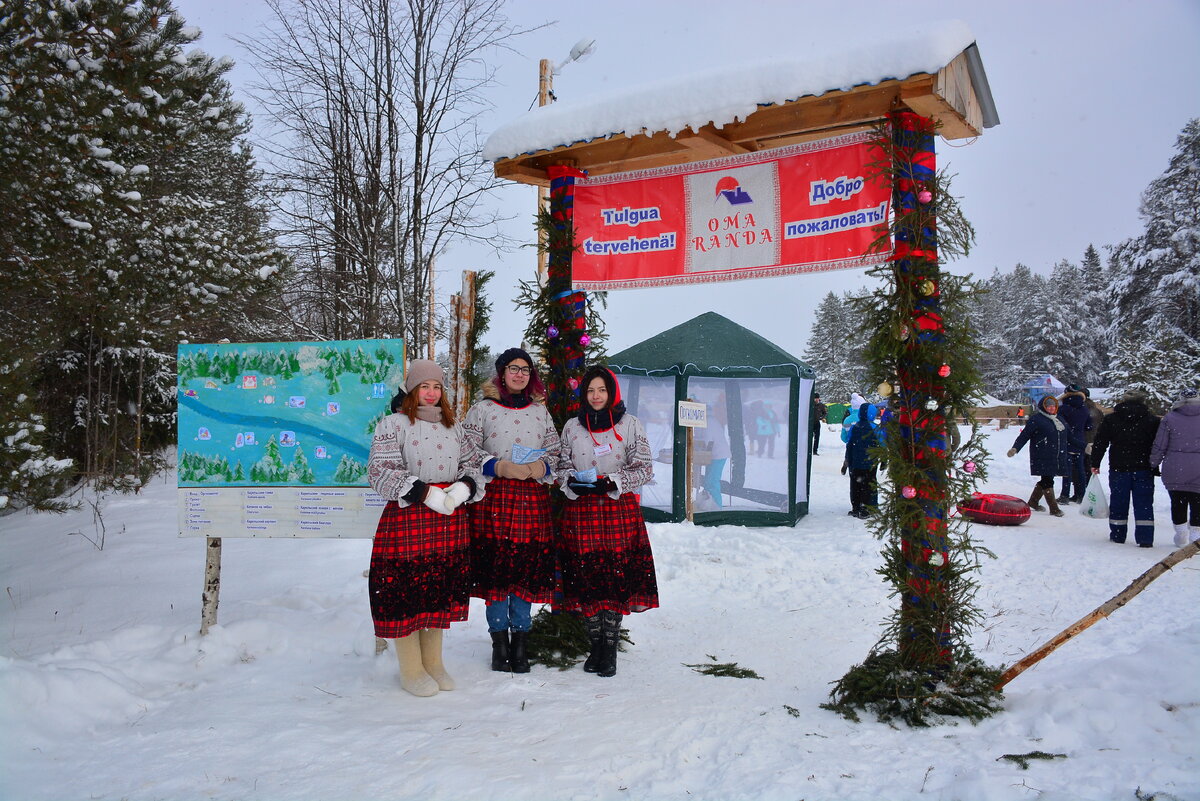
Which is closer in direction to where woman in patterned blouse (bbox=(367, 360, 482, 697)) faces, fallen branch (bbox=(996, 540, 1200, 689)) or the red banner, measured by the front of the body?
the fallen branch

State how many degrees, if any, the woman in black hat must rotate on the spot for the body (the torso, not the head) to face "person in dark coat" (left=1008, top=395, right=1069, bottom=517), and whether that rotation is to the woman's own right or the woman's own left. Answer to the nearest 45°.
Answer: approximately 135° to the woman's own left

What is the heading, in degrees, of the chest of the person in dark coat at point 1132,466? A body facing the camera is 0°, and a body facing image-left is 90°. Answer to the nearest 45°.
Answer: approximately 180°

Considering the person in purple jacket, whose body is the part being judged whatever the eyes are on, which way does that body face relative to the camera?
away from the camera

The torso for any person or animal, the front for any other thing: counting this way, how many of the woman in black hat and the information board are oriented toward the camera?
2

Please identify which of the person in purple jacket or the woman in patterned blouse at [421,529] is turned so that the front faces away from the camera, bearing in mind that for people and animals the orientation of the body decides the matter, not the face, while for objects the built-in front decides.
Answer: the person in purple jacket
